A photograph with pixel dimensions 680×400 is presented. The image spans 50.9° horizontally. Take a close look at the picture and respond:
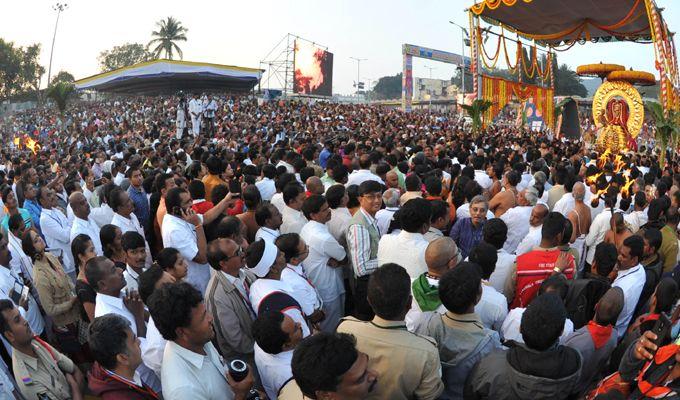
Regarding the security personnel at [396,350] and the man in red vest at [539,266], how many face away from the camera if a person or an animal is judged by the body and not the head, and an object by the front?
2

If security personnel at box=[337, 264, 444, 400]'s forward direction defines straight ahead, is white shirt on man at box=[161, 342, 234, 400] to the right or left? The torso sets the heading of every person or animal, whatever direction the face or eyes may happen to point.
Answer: on its left

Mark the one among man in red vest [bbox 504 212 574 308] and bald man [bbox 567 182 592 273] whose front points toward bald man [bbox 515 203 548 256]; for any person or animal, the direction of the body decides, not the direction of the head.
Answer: the man in red vest

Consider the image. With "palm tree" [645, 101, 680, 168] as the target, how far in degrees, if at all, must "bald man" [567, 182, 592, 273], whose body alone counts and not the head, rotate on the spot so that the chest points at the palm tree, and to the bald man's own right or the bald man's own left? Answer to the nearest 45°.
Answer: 0° — they already face it

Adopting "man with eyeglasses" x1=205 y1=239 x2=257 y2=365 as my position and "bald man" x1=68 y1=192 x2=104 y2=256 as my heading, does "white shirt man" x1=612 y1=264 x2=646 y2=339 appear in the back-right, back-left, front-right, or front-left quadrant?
back-right

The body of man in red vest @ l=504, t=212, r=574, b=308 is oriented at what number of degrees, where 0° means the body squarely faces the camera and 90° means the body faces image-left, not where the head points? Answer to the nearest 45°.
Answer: approximately 180°

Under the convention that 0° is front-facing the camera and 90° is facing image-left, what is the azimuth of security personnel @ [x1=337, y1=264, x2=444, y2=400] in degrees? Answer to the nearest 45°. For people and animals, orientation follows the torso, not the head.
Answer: approximately 180°

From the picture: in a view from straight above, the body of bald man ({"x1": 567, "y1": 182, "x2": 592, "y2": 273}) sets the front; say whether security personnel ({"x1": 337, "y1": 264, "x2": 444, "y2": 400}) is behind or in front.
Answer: behind

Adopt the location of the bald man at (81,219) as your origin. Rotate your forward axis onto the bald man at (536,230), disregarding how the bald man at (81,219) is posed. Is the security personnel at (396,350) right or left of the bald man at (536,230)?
right

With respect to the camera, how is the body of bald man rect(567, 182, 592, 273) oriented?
away from the camera

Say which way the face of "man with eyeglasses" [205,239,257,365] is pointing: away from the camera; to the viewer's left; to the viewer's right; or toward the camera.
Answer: to the viewer's right

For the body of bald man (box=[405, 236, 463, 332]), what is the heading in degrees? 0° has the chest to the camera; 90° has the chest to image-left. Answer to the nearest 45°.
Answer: approximately 225°

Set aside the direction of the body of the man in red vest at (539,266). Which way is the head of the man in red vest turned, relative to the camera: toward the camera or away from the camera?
away from the camera

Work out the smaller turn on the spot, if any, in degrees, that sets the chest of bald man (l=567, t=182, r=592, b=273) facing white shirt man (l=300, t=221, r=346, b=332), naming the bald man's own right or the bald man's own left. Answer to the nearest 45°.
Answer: approximately 135° to the bald man's own left
